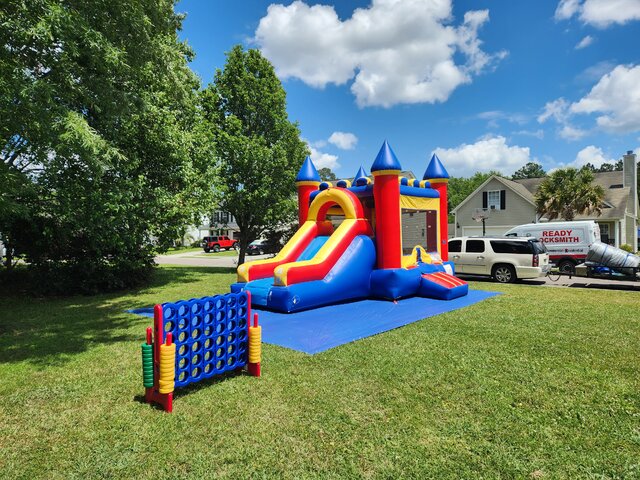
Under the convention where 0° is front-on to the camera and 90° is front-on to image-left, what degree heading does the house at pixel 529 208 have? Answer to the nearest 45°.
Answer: approximately 0°

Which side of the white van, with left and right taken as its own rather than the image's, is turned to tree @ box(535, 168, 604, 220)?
right

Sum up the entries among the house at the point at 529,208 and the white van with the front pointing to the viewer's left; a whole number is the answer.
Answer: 1

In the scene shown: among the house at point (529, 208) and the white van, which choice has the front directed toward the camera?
the house

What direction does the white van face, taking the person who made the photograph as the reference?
facing to the left of the viewer

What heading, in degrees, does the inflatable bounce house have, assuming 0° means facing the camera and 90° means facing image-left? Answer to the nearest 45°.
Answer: approximately 45°

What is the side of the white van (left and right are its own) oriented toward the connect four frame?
left

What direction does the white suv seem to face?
to the viewer's left

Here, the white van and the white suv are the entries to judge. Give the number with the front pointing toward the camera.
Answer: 0

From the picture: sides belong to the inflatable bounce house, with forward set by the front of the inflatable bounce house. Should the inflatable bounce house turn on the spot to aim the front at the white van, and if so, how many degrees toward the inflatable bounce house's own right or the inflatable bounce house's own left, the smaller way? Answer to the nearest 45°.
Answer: approximately 180°

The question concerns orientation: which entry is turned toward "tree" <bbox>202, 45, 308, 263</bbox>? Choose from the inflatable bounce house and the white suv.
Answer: the white suv

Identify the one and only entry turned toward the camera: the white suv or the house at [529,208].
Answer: the house

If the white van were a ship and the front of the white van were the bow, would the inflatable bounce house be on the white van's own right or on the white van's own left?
on the white van's own left

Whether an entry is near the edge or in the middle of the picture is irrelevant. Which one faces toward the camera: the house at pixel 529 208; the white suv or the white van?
the house

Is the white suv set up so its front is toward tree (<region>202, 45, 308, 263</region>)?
yes

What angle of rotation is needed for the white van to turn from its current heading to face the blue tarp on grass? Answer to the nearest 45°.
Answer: approximately 90° to its left

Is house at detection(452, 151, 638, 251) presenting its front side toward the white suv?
yes

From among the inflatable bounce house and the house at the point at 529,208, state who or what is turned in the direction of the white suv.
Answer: the house
